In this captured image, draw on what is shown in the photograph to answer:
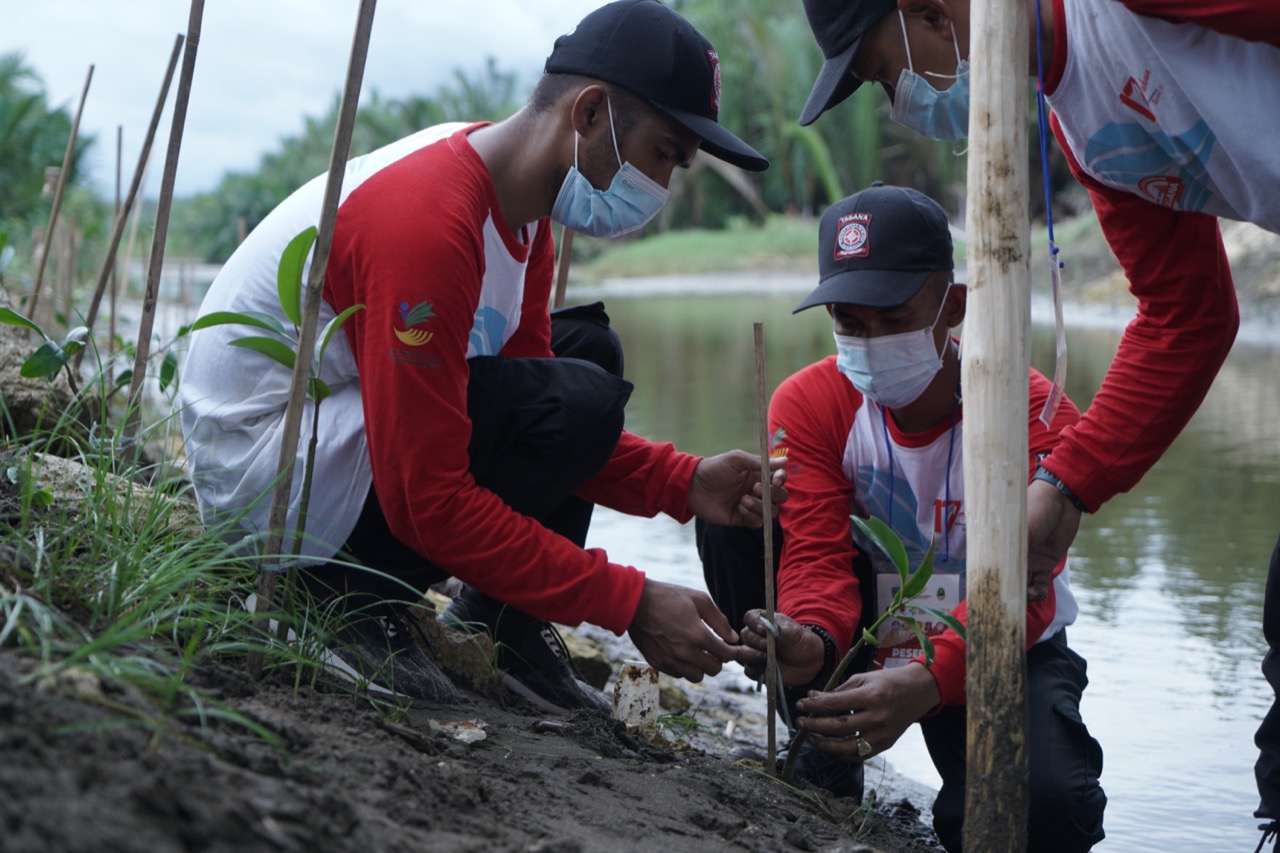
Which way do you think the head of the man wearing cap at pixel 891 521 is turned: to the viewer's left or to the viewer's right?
to the viewer's left

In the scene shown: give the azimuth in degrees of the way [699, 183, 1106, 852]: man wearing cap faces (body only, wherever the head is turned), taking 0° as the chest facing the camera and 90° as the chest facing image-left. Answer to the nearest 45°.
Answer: approximately 45°

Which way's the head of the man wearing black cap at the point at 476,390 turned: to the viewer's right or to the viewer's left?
to the viewer's right

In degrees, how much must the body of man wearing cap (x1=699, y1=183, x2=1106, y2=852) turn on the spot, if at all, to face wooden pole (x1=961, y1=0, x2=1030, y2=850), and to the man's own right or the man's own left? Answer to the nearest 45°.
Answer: approximately 45° to the man's own left

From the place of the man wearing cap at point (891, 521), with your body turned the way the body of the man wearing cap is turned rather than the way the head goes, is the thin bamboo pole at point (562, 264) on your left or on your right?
on your right

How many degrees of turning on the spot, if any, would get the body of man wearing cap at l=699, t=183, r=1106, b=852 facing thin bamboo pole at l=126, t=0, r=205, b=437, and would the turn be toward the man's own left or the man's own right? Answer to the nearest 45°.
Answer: approximately 45° to the man's own right
